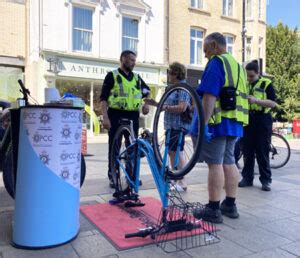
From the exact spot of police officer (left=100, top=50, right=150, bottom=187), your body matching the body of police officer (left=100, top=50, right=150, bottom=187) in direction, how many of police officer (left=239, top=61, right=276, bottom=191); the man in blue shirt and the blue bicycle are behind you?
0

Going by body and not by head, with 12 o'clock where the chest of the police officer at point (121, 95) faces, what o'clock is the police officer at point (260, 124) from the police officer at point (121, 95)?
the police officer at point (260, 124) is roughly at 10 o'clock from the police officer at point (121, 95).

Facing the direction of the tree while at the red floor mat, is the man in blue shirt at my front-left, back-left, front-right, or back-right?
front-right

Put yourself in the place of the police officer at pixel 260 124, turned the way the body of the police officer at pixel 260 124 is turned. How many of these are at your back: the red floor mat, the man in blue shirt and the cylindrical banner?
0

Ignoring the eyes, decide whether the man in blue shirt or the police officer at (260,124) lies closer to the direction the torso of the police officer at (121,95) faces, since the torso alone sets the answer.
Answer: the man in blue shirt

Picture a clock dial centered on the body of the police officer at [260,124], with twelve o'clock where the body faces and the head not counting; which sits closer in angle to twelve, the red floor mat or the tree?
the red floor mat

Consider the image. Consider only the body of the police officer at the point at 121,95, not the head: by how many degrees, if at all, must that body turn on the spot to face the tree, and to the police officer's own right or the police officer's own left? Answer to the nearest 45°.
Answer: approximately 90° to the police officer's own left

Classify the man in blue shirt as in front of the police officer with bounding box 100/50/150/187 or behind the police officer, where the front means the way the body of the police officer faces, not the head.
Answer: in front

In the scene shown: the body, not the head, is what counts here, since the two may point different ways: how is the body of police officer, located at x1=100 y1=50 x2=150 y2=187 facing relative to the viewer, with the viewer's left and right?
facing the viewer and to the right of the viewer

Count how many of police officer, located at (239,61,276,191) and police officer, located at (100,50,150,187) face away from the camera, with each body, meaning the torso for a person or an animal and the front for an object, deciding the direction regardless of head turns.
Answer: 0

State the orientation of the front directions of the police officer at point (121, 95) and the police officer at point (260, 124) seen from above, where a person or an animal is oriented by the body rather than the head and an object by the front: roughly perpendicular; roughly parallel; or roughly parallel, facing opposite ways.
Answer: roughly perpendicular

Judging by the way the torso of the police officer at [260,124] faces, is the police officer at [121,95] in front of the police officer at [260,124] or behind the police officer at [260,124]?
in front

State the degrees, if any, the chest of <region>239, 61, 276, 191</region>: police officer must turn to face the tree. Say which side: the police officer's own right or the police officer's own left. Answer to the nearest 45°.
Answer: approximately 135° to the police officer's own right

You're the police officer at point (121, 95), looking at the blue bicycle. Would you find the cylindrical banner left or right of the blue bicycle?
right

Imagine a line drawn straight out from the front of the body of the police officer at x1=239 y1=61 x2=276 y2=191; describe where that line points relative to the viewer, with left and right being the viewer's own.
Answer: facing the viewer and to the left of the viewer

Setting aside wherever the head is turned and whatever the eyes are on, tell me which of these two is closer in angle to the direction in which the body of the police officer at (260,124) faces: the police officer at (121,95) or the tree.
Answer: the police officer
